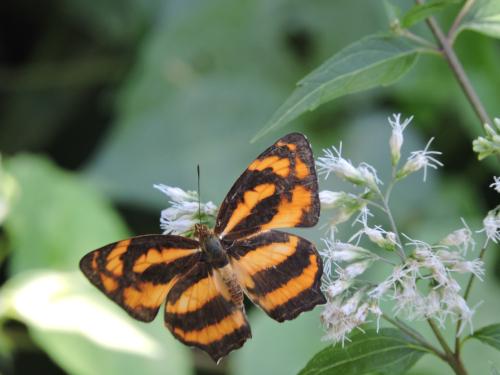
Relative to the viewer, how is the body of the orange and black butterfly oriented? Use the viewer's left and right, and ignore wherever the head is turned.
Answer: facing away from the viewer and to the left of the viewer

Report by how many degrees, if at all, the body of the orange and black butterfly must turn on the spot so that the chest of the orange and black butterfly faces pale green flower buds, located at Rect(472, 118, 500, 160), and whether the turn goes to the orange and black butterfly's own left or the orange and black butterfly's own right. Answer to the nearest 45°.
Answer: approximately 135° to the orange and black butterfly's own right
